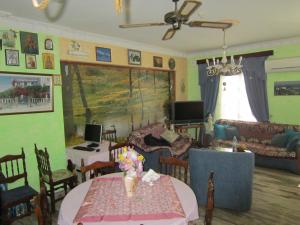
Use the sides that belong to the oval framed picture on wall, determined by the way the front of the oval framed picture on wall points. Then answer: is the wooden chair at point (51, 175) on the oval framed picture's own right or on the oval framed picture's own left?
on the oval framed picture's own right

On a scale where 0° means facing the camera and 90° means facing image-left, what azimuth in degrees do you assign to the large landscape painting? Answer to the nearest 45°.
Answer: approximately 315°

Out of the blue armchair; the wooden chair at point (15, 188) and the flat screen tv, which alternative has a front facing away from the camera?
the blue armchair

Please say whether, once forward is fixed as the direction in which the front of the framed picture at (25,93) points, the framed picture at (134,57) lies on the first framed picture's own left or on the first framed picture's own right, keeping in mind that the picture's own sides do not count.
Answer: on the first framed picture's own left

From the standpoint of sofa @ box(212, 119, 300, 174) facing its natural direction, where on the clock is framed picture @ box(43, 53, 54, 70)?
The framed picture is roughly at 12 o'clock from the sofa.

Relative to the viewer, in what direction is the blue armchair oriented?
away from the camera

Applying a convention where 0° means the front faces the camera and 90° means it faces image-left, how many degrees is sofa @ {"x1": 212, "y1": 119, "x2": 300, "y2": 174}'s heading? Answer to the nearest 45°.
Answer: approximately 45°

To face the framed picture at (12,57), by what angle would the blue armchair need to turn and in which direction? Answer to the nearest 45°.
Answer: approximately 90° to its left

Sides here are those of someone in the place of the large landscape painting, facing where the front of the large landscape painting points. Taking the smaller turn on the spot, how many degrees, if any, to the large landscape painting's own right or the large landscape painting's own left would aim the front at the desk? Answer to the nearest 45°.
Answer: approximately 45° to the large landscape painting's own right

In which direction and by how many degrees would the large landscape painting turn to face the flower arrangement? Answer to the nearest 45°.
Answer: approximately 45° to its right
